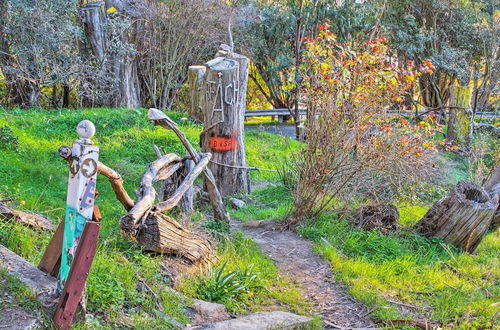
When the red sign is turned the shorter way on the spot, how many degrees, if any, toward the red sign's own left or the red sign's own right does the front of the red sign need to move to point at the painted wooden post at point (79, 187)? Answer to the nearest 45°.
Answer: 0° — it already faces it

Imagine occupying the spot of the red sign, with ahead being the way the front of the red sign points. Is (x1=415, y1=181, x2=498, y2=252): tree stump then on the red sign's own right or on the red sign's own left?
on the red sign's own left

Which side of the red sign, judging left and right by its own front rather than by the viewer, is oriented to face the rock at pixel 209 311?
front

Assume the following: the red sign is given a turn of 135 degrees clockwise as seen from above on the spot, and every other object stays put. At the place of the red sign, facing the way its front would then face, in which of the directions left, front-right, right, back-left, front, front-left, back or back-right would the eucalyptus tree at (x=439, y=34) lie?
right

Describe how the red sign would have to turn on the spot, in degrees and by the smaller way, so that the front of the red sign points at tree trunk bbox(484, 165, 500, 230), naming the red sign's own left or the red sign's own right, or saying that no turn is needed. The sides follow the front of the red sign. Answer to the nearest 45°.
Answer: approximately 45° to the red sign's own left

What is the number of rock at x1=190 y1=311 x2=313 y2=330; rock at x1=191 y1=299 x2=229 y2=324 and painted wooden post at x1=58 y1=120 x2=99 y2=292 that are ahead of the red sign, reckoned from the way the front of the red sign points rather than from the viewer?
3

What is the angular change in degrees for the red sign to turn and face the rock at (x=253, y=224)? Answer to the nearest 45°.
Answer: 0° — it already faces it

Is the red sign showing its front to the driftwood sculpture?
yes

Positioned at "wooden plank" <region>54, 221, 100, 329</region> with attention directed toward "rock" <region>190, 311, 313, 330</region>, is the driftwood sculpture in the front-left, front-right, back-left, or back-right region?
front-left

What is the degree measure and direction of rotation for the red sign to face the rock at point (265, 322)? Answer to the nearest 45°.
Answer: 0° — it already faces it

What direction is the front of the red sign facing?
toward the camera

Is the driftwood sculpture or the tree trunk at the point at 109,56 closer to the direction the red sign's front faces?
the driftwood sculpture

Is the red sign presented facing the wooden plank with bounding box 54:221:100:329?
yes

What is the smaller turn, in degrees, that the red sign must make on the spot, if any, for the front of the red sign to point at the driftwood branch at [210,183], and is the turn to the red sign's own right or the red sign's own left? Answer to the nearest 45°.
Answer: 0° — it already faces it
